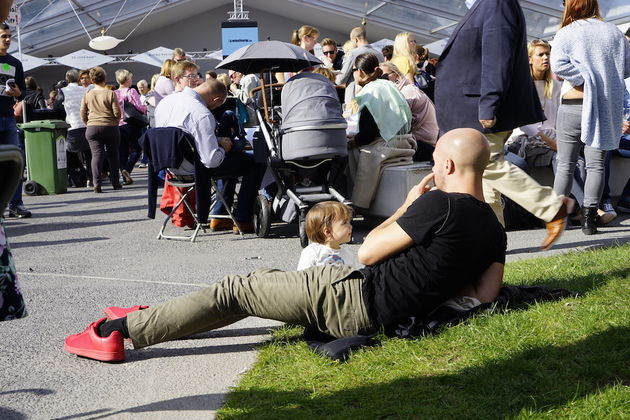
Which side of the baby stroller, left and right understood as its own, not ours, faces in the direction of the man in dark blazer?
left

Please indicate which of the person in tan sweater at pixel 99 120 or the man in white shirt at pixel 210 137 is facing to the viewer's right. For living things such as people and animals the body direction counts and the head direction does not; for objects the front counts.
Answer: the man in white shirt

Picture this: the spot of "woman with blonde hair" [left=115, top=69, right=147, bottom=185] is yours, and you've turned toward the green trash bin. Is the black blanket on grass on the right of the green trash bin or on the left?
left

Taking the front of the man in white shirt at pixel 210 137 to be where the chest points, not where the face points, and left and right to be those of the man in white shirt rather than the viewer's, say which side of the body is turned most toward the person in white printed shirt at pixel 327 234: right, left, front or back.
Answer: right

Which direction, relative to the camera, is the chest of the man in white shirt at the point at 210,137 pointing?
to the viewer's right

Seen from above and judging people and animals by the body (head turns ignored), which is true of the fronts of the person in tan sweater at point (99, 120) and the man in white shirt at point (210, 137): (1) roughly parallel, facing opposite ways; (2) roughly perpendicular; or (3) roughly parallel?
roughly perpendicular
